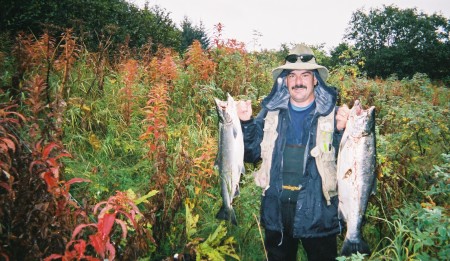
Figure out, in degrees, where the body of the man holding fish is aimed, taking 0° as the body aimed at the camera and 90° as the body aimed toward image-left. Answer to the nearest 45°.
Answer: approximately 0°
